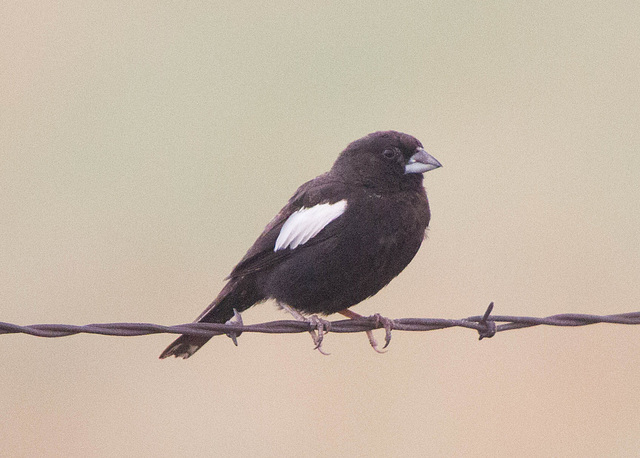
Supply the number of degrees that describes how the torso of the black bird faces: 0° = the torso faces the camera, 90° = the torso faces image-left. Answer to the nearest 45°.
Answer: approximately 270°
